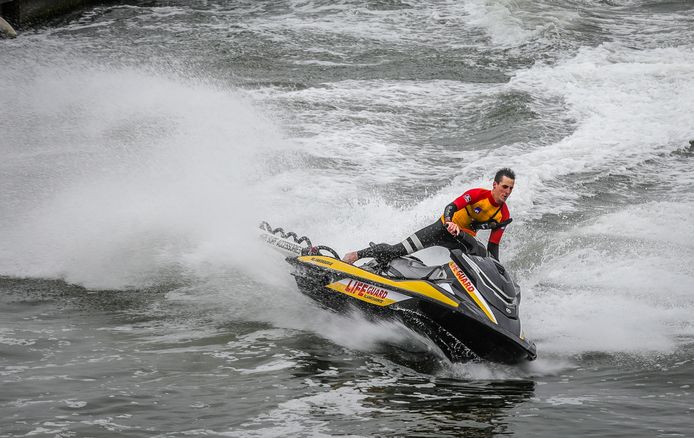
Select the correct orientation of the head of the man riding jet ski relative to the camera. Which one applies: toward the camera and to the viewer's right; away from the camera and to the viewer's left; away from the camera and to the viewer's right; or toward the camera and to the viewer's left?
toward the camera and to the viewer's right

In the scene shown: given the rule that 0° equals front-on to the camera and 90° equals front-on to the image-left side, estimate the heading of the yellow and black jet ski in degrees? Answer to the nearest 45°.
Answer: approximately 315°
